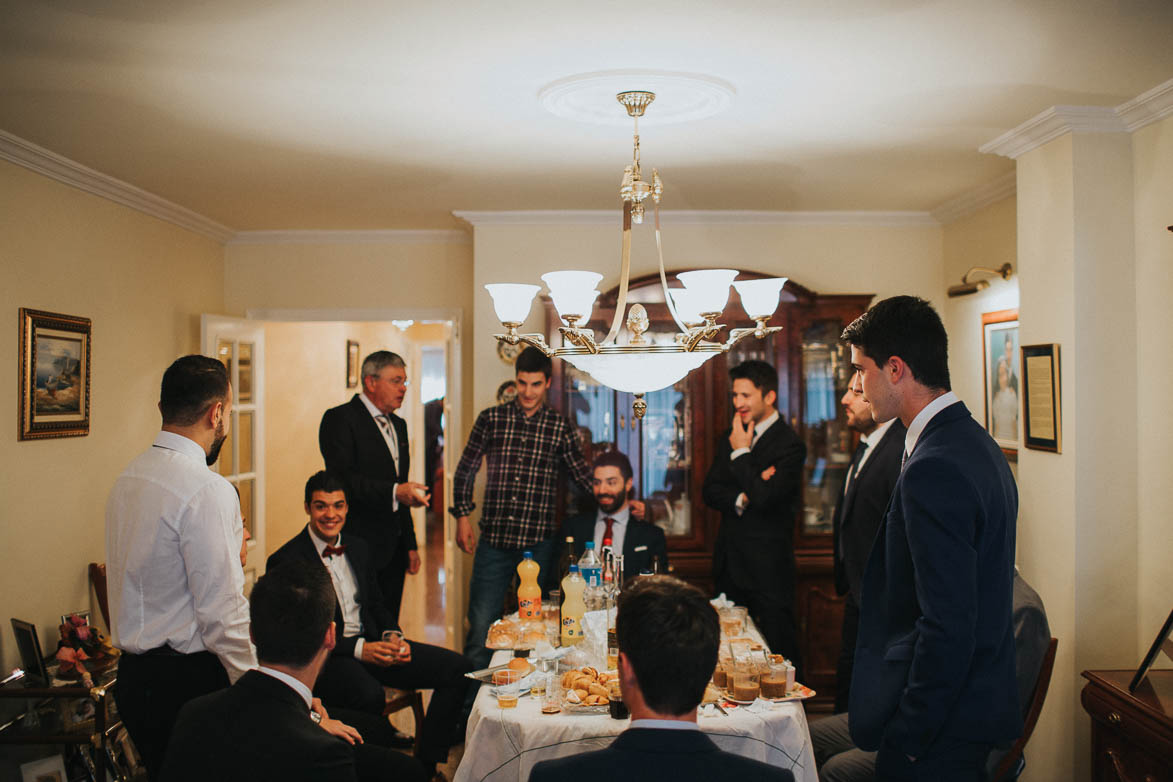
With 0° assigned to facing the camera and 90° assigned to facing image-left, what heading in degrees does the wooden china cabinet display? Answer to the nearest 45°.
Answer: approximately 0°

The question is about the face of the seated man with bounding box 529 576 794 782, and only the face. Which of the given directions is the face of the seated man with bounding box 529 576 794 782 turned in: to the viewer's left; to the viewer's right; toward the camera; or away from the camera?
away from the camera

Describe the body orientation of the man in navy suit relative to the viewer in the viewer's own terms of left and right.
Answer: facing to the left of the viewer

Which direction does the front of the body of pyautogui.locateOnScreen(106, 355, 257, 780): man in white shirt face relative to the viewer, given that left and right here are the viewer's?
facing away from the viewer and to the right of the viewer

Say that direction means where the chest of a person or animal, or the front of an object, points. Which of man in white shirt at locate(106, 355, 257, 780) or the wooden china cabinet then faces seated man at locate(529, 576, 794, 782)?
the wooden china cabinet

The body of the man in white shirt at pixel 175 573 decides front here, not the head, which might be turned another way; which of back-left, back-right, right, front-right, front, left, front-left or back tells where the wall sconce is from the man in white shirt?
front-right

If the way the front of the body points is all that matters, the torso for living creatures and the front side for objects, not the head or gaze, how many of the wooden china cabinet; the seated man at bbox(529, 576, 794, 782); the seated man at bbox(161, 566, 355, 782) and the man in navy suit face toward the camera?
1

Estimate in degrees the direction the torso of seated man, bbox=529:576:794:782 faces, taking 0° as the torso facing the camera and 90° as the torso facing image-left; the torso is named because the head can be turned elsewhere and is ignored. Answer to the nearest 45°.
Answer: approximately 180°

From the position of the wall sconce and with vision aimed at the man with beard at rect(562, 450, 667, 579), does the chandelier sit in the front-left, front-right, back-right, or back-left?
front-left

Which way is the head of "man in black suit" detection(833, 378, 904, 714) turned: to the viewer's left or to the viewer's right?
to the viewer's left

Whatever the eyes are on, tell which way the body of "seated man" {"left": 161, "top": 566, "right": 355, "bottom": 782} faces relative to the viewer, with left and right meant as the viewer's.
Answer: facing away from the viewer and to the right of the viewer

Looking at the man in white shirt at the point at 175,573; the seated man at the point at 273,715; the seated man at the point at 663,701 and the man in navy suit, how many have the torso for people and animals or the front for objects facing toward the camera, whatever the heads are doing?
0

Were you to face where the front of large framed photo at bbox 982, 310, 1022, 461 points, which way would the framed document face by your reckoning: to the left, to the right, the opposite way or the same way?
the same way

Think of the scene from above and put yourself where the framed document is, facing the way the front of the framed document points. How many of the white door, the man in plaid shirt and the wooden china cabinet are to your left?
0

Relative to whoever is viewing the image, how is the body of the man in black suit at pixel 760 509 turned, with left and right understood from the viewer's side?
facing the viewer and to the left of the viewer
